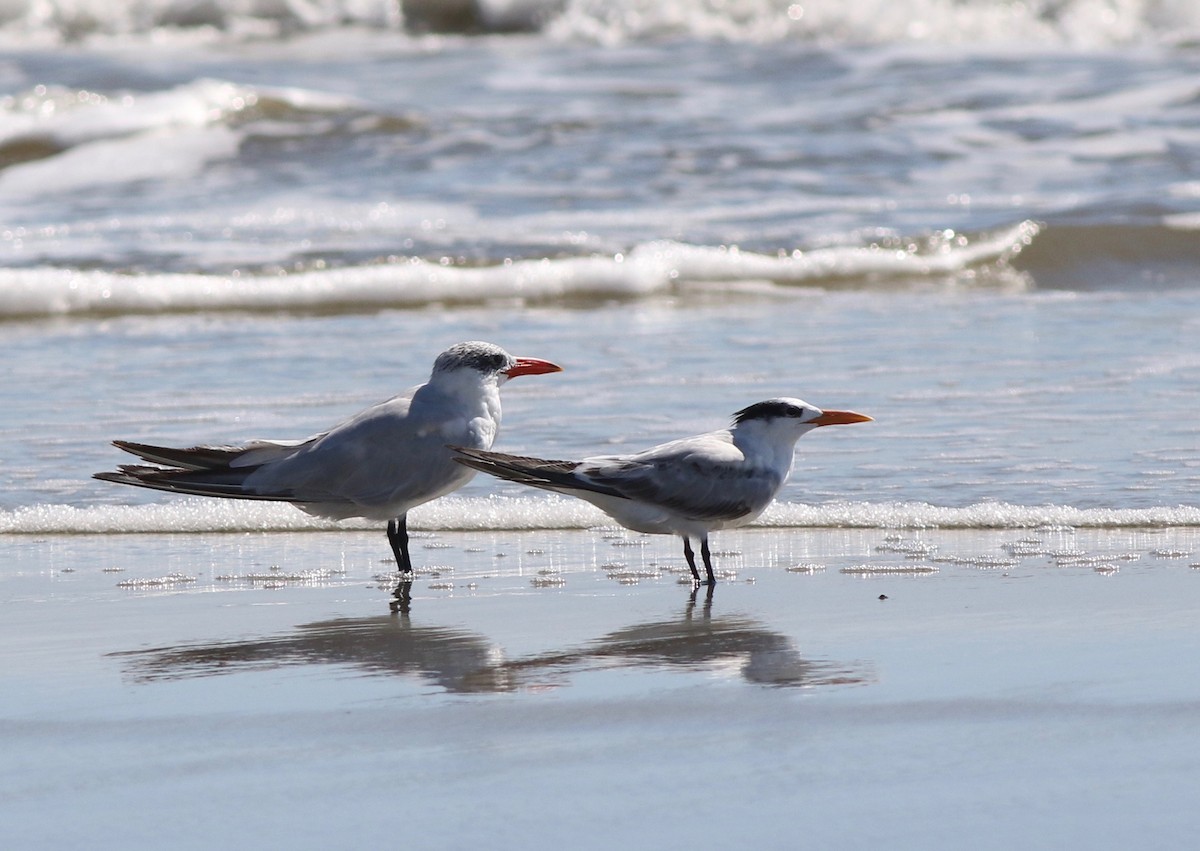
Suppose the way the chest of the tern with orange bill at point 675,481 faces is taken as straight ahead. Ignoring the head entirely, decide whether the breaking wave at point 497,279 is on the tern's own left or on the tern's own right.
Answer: on the tern's own left

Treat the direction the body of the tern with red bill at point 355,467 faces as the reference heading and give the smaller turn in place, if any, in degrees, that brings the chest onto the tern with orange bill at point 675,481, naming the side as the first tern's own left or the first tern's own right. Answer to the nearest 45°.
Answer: approximately 45° to the first tern's own right

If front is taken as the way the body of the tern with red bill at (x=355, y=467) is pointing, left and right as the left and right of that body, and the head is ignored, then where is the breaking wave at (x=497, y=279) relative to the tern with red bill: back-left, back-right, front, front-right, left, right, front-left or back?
left

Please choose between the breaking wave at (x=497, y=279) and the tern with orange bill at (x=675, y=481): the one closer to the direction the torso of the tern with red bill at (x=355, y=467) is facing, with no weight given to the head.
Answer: the tern with orange bill

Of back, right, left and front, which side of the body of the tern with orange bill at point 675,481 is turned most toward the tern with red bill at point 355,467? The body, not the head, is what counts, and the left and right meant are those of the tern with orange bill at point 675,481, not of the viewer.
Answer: back

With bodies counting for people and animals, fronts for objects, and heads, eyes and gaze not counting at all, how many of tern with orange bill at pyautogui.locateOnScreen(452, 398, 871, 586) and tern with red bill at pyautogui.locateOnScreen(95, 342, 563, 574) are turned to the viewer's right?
2

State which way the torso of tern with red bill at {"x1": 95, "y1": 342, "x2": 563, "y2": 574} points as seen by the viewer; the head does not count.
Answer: to the viewer's right

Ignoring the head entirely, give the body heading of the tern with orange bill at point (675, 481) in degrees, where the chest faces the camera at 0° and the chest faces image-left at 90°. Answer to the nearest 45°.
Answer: approximately 270°
